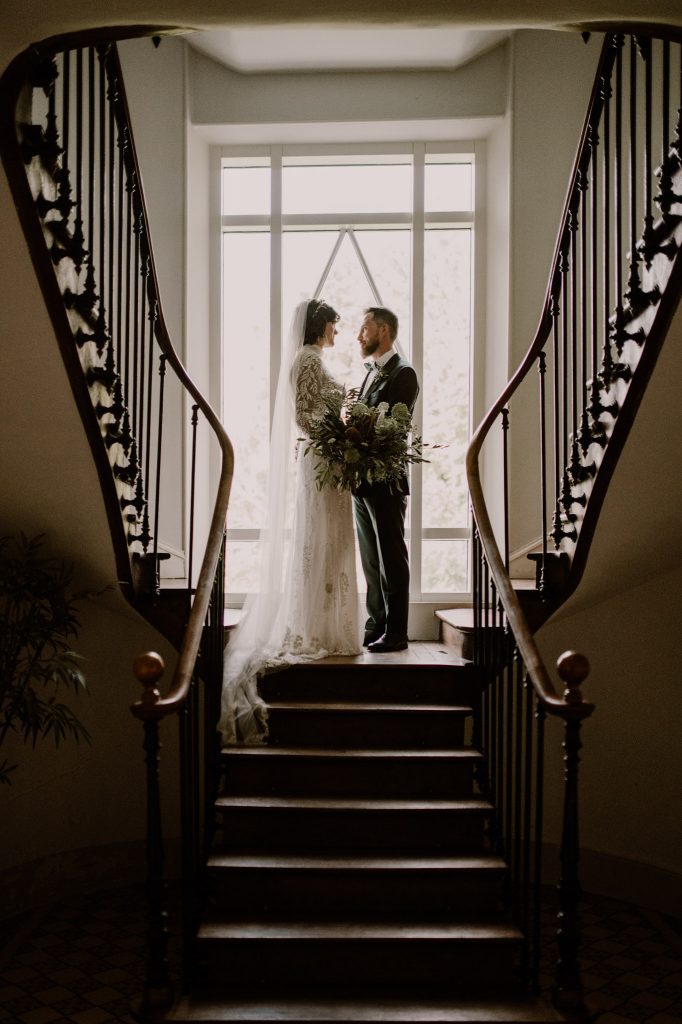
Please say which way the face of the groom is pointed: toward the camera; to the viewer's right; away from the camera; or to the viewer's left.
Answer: to the viewer's left

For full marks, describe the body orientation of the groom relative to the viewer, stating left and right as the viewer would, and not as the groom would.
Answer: facing the viewer and to the left of the viewer

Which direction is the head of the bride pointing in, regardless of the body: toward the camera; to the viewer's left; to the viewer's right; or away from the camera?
to the viewer's right

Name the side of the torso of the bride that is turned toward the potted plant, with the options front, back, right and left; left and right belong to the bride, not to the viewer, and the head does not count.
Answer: back

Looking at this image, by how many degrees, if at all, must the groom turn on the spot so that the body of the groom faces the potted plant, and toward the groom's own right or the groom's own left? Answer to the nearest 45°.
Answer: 0° — they already face it

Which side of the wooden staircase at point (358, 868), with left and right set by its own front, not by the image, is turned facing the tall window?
back

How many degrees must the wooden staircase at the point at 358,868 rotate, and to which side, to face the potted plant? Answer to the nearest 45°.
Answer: approximately 135° to its right

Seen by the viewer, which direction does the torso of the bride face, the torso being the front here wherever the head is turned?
to the viewer's right

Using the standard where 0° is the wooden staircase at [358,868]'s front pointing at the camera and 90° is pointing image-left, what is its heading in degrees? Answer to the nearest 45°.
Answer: approximately 0°
